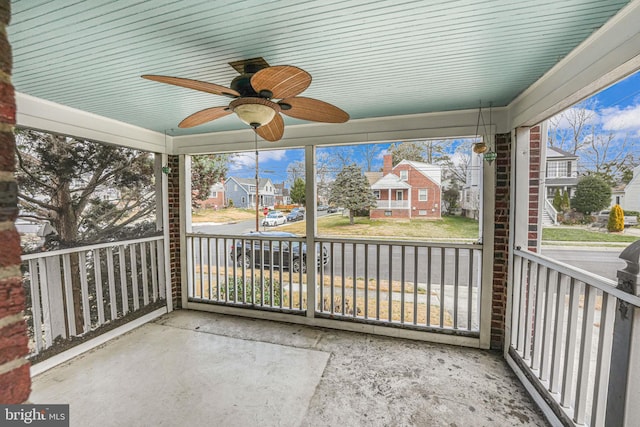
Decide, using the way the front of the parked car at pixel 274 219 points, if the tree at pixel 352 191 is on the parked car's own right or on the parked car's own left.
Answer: on the parked car's own left

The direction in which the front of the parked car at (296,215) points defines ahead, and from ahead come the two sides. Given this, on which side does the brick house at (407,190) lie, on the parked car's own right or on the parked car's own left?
on the parked car's own left

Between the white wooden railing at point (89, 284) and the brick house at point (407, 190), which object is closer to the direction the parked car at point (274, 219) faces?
the white wooden railing

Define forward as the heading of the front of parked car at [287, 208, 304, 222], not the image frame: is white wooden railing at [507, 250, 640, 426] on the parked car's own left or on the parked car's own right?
on the parked car's own left

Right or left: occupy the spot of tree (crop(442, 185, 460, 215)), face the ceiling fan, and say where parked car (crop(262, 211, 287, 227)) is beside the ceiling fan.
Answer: right
